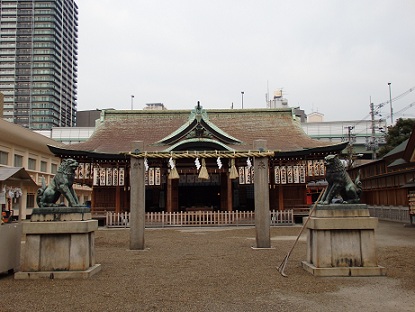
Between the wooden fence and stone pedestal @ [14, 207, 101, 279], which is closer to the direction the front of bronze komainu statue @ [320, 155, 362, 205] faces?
the stone pedestal

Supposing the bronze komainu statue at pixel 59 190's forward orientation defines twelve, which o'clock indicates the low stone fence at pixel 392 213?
The low stone fence is roughly at 11 o'clock from the bronze komainu statue.

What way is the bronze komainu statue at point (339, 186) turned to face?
to the viewer's left

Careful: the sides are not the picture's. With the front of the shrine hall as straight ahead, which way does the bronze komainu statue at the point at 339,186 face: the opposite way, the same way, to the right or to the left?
to the right

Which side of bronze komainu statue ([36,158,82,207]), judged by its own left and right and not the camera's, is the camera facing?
right

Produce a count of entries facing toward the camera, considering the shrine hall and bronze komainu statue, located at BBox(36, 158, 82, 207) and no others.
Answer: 1

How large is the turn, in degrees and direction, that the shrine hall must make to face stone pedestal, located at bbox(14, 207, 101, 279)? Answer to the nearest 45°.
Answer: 0° — it already faces it

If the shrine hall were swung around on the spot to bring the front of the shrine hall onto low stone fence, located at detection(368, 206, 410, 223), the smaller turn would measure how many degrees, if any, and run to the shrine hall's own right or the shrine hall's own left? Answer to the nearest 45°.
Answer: approximately 90° to the shrine hall's own left
